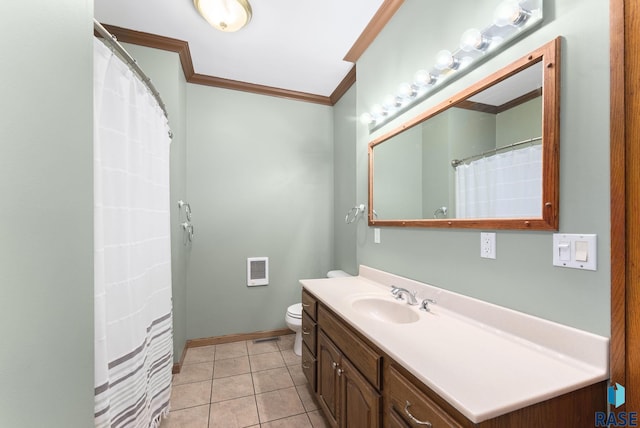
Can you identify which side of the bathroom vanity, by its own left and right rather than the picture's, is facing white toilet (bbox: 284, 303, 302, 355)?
right

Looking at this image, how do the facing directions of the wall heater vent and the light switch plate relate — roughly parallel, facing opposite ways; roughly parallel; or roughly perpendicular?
roughly perpendicular

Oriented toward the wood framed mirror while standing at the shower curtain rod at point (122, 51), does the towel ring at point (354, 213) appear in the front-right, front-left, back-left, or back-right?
front-left

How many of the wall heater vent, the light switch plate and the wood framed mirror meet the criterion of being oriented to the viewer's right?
0

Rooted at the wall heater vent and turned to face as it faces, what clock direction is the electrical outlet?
The electrical outlet is roughly at 11 o'clock from the wall heater vent.

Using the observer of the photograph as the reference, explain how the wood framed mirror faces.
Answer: facing the viewer and to the left of the viewer

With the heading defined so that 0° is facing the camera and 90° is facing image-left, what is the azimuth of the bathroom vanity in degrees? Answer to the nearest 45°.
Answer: approximately 45°

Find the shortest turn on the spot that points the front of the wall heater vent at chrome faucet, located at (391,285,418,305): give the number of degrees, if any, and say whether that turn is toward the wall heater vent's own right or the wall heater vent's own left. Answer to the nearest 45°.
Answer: approximately 45° to the wall heater vent's own left

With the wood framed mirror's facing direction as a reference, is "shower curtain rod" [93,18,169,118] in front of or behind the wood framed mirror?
in front

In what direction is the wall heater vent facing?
toward the camera
